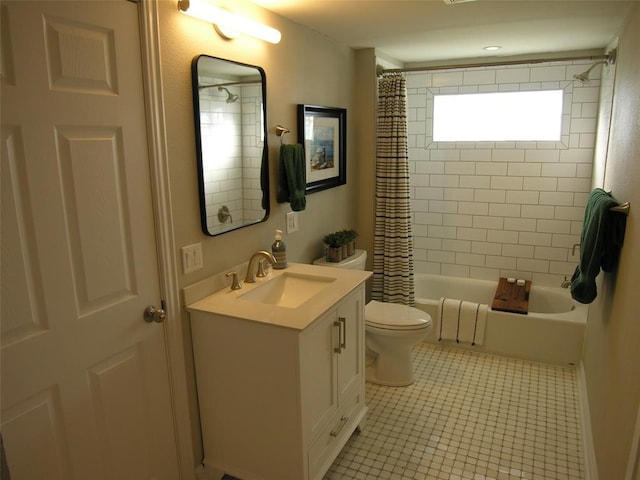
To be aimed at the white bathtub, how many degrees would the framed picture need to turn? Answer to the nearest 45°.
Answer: approximately 45° to its left

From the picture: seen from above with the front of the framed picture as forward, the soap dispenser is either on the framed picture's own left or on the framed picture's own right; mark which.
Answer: on the framed picture's own right

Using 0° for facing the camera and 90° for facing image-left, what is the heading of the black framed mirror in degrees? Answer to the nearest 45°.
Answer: approximately 315°

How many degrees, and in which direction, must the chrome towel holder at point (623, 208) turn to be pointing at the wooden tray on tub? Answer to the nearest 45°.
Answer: approximately 45° to its right

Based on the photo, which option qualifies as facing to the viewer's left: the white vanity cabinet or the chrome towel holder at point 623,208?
the chrome towel holder

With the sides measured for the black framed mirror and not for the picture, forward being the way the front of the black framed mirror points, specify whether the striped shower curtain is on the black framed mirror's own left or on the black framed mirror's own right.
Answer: on the black framed mirror's own left

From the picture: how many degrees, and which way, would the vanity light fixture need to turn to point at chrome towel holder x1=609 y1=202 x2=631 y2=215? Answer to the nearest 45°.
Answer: approximately 45° to its left

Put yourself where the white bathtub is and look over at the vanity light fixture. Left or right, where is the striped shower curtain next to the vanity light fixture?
right

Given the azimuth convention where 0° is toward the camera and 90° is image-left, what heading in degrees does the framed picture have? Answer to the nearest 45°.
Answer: approximately 315°

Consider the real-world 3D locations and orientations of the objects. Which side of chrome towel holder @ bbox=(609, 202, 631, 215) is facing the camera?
left
